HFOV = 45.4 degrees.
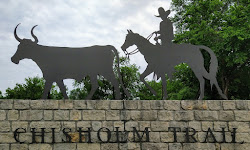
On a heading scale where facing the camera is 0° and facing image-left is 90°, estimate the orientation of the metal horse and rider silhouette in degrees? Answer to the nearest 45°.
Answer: approximately 90°

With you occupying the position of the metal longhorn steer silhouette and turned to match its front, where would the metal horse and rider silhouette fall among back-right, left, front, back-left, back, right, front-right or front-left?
back

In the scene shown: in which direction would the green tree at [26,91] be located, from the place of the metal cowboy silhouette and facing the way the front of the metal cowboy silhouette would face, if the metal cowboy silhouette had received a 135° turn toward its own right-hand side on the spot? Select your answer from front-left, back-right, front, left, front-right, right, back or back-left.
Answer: left

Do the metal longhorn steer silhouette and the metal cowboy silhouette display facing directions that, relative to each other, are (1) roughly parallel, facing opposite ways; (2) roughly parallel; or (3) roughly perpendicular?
roughly parallel

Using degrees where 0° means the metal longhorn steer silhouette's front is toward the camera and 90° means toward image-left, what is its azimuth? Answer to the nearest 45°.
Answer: approximately 90°

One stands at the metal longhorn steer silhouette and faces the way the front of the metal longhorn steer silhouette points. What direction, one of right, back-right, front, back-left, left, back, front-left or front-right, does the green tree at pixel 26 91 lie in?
right

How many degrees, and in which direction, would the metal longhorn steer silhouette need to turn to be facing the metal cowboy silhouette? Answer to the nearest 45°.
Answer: approximately 180°

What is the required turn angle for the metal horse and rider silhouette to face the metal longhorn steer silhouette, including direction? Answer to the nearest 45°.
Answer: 0° — it already faces it

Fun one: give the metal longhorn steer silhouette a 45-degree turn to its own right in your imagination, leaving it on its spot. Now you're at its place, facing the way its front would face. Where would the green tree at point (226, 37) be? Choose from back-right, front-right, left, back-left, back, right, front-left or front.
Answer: right

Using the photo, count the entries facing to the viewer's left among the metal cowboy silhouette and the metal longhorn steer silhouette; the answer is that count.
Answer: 2

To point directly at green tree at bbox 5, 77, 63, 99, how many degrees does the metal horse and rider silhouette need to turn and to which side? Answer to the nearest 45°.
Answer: approximately 45° to its right

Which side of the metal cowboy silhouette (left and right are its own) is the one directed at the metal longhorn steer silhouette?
front

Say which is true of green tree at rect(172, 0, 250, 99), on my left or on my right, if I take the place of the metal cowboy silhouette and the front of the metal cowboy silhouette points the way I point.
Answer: on my right
